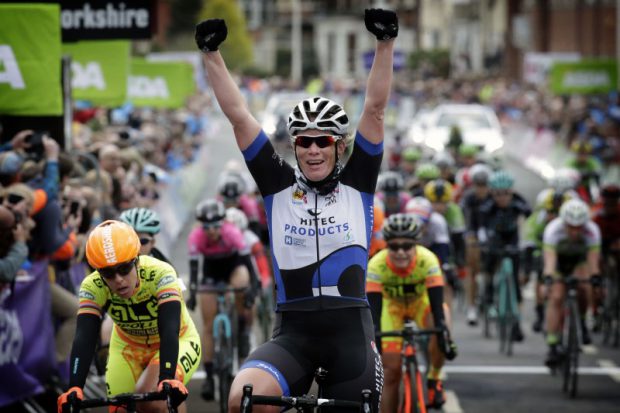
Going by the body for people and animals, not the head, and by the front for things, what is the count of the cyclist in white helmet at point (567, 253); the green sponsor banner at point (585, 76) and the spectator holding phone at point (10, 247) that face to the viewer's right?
1

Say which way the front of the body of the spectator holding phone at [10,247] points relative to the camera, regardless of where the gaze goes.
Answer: to the viewer's right

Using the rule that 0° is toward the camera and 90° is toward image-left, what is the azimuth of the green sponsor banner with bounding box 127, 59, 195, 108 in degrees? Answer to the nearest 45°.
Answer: approximately 0°

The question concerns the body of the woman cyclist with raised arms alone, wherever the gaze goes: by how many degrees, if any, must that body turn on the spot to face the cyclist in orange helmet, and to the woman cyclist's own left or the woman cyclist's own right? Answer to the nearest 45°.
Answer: approximately 135° to the woman cyclist's own right

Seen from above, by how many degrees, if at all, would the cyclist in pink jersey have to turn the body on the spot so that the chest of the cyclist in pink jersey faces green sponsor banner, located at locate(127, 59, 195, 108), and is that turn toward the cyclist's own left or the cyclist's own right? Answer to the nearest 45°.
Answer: approximately 180°

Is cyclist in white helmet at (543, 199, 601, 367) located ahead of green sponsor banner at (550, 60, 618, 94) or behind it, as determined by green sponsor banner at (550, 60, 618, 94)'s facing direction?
ahead

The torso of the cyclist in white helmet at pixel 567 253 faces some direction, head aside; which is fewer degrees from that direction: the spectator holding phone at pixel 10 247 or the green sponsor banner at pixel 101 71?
the spectator holding phone

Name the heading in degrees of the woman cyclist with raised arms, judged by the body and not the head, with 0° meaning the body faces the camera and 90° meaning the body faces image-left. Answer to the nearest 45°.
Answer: approximately 0°
